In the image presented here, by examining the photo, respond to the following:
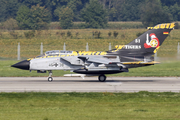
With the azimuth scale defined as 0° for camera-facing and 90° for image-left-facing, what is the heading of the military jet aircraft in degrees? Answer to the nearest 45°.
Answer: approximately 90°
